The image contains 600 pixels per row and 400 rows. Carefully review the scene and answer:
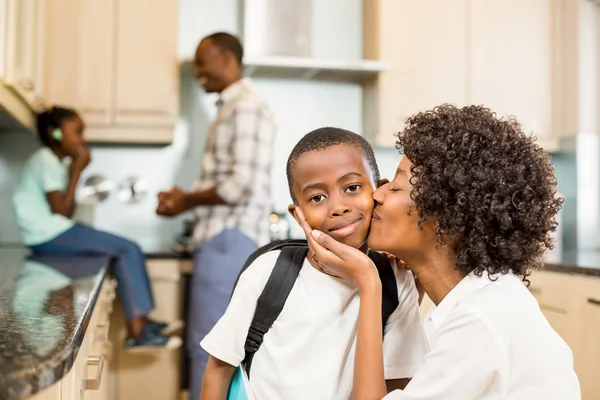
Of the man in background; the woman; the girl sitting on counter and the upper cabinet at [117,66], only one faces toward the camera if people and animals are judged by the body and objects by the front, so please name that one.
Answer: the upper cabinet

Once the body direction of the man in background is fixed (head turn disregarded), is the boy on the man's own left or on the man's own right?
on the man's own left

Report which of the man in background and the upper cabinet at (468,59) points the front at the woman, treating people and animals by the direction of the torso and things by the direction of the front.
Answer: the upper cabinet

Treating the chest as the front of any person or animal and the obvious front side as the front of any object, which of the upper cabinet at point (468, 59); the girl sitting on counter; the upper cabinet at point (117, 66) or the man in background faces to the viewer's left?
the man in background

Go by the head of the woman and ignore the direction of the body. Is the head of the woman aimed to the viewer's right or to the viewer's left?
to the viewer's left

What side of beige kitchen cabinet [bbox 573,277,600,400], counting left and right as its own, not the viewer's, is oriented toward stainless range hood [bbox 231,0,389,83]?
right

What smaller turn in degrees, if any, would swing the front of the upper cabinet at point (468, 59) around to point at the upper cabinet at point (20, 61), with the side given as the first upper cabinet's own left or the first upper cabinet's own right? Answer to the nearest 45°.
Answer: approximately 45° to the first upper cabinet's own right

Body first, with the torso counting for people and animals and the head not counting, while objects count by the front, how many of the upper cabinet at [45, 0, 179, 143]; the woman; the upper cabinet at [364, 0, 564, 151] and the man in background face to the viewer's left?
2

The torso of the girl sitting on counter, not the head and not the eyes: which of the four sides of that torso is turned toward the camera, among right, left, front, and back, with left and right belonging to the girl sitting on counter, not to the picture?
right
